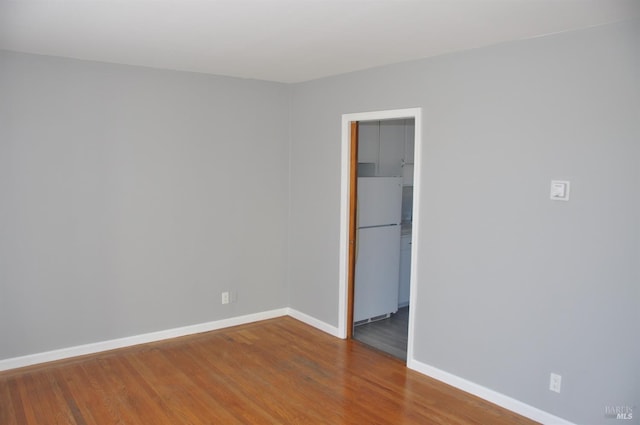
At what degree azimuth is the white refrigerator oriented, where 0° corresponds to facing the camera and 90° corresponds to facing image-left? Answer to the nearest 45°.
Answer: approximately 315°

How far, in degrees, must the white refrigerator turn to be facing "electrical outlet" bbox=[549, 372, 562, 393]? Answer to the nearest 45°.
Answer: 0° — it already faces it
